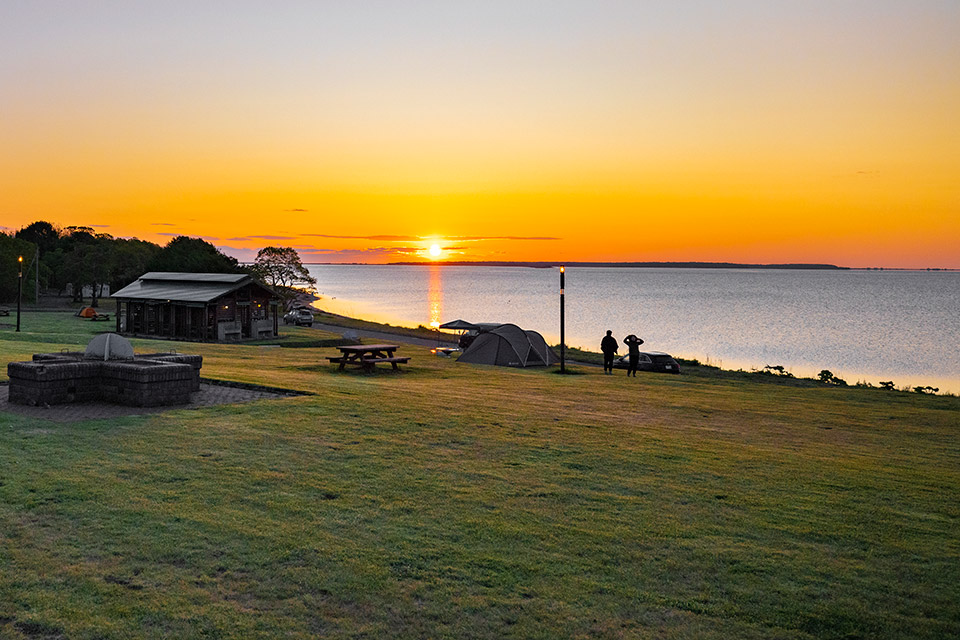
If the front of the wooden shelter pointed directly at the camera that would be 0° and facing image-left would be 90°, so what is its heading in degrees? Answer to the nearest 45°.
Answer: approximately 315°

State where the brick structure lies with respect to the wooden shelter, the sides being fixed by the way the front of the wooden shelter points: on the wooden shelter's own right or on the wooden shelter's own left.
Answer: on the wooden shelter's own right

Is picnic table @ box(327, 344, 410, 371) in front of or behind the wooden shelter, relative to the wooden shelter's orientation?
in front
